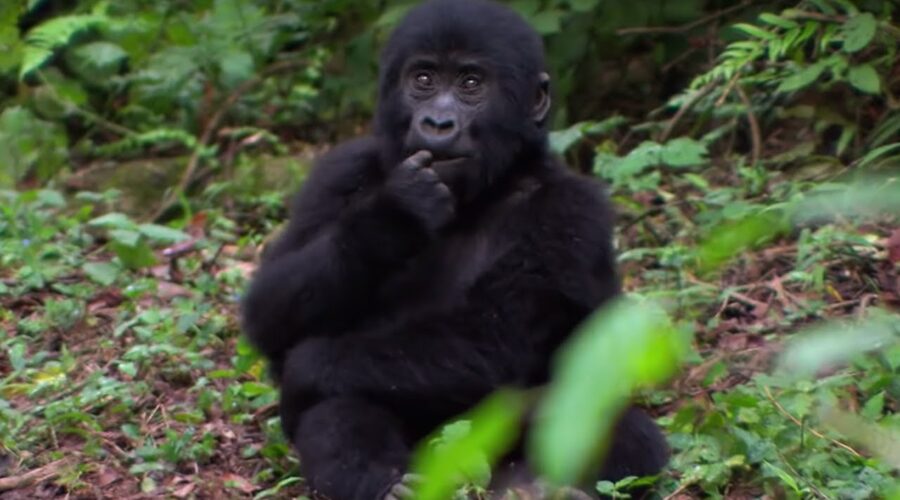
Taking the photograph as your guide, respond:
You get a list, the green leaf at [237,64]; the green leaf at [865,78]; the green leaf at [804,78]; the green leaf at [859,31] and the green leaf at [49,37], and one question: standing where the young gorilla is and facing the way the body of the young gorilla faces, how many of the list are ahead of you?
0

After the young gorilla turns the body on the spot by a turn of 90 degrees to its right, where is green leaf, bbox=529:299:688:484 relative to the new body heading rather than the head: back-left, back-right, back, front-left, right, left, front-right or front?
left

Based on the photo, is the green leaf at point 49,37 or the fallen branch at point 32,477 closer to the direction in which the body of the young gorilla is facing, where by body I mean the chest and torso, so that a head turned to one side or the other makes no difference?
the fallen branch

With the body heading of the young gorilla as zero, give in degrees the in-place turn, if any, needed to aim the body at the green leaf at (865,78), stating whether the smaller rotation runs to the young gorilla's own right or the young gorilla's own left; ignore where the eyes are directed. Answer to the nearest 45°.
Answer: approximately 135° to the young gorilla's own left

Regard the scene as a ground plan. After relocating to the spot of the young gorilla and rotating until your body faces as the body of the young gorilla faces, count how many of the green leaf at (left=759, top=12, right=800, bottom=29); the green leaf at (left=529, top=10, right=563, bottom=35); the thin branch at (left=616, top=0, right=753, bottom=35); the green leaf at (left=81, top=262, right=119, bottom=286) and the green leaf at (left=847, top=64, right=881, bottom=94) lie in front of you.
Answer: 0

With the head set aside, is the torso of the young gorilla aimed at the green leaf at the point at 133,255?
no

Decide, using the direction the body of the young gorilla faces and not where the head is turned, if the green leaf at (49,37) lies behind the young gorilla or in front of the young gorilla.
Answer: behind

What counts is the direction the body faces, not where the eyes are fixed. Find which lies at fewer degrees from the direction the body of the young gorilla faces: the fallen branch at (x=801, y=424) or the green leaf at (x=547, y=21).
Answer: the fallen branch

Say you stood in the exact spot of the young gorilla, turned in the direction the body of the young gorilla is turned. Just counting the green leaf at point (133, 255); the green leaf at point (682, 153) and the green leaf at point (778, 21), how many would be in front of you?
0

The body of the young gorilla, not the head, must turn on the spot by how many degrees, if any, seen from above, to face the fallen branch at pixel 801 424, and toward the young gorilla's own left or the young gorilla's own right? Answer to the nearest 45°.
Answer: approximately 90° to the young gorilla's own left

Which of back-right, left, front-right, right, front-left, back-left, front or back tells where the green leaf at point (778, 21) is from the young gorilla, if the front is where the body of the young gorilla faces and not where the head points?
back-left

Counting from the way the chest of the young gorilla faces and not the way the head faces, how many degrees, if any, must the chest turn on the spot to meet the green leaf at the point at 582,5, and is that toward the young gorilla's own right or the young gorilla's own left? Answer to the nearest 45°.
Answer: approximately 180°

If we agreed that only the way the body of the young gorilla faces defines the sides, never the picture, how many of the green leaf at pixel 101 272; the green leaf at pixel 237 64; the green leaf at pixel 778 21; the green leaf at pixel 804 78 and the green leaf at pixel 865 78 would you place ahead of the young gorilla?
0

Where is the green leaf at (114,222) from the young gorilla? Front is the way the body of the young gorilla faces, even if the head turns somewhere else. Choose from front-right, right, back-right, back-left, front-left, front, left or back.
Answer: back-right

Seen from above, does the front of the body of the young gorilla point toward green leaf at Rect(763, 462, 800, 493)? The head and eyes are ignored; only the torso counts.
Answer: no

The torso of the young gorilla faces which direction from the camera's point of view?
toward the camera

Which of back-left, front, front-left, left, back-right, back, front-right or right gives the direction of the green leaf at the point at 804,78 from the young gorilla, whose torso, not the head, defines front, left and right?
back-left

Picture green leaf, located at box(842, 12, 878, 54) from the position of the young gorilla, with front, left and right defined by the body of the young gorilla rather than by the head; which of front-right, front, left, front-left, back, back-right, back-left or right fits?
back-left

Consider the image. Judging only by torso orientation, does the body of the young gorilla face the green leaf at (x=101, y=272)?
no
